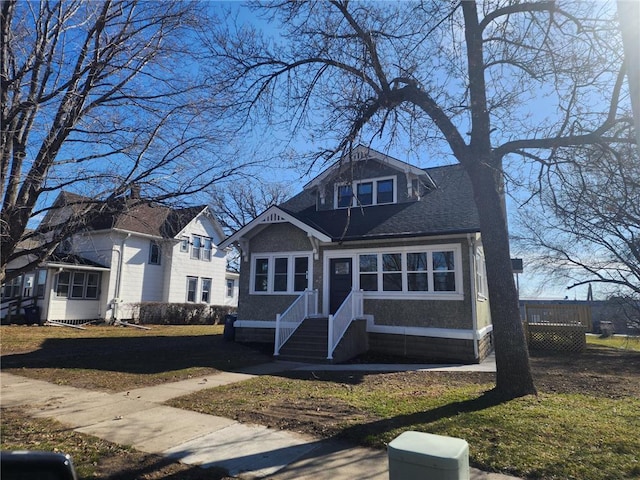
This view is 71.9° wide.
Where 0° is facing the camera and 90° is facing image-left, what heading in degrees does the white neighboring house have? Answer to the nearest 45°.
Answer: approximately 45°

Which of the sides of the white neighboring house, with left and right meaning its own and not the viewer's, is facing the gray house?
left

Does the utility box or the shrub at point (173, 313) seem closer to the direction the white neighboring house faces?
the utility box

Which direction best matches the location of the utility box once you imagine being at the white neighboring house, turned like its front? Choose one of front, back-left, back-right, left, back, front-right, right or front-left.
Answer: front-left
